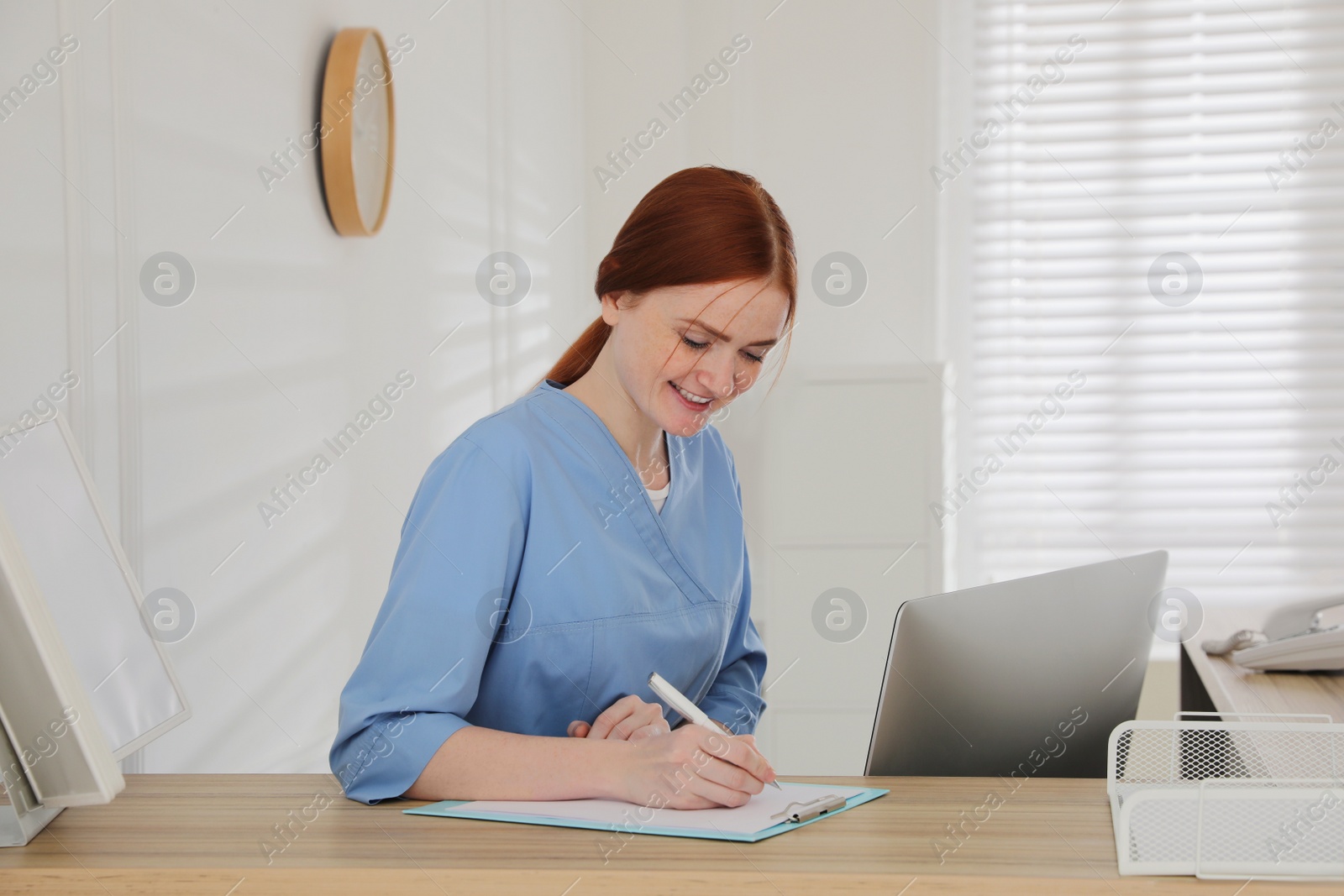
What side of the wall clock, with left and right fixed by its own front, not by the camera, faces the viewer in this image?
right

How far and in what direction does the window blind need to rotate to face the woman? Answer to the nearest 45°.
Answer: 0° — it already faces them

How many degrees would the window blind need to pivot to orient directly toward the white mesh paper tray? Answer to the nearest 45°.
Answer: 0° — it already faces it

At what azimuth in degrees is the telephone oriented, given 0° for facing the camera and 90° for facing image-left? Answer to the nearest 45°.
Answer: approximately 90°

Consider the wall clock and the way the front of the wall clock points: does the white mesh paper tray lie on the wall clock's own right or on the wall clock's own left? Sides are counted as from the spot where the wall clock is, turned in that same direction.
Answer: on the wall clock's own right
